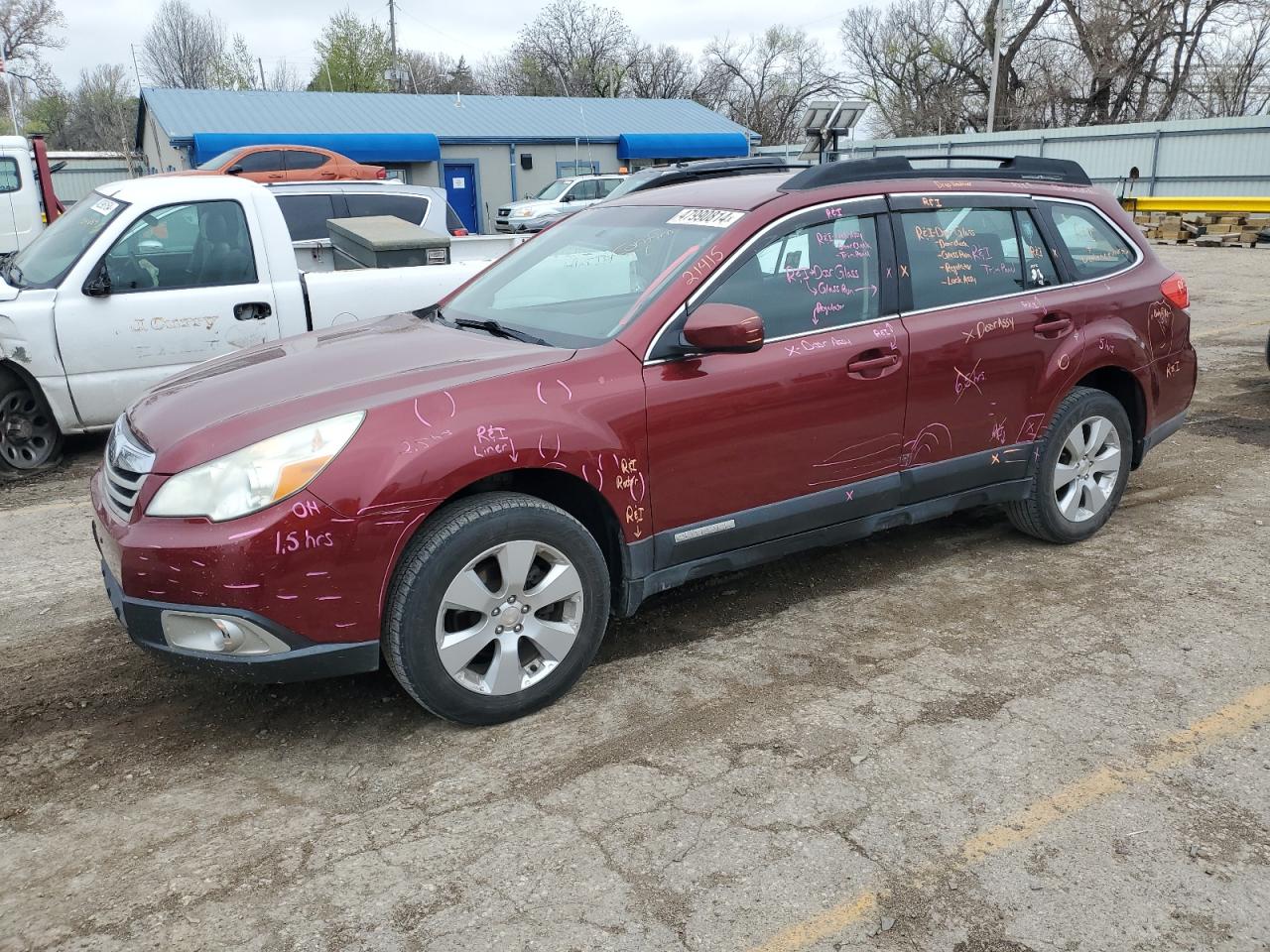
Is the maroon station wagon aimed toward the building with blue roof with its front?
no

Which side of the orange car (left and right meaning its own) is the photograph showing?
left

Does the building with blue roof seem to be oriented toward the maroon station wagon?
yes

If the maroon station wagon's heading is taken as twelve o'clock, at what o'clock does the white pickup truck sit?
The white pickup truck is roughly at 3 o'clock from the maroon station wagon.

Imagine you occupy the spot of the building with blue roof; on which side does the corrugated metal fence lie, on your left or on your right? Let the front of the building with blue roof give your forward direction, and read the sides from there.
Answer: on your left

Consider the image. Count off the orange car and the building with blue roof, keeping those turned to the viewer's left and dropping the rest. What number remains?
1

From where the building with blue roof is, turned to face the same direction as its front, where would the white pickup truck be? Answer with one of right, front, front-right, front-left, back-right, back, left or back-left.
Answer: front

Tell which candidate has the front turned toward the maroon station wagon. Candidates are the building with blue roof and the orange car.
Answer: the building with blue roof

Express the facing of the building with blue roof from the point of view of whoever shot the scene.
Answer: facing the viewer

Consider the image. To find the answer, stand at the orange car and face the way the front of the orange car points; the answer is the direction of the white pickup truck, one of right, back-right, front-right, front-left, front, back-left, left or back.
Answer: left

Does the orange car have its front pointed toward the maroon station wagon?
no

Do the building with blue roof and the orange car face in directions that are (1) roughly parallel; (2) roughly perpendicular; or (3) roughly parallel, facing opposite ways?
roughly perpendicular

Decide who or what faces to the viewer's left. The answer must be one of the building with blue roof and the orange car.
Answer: the orange car

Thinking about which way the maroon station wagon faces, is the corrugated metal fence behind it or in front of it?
behind
